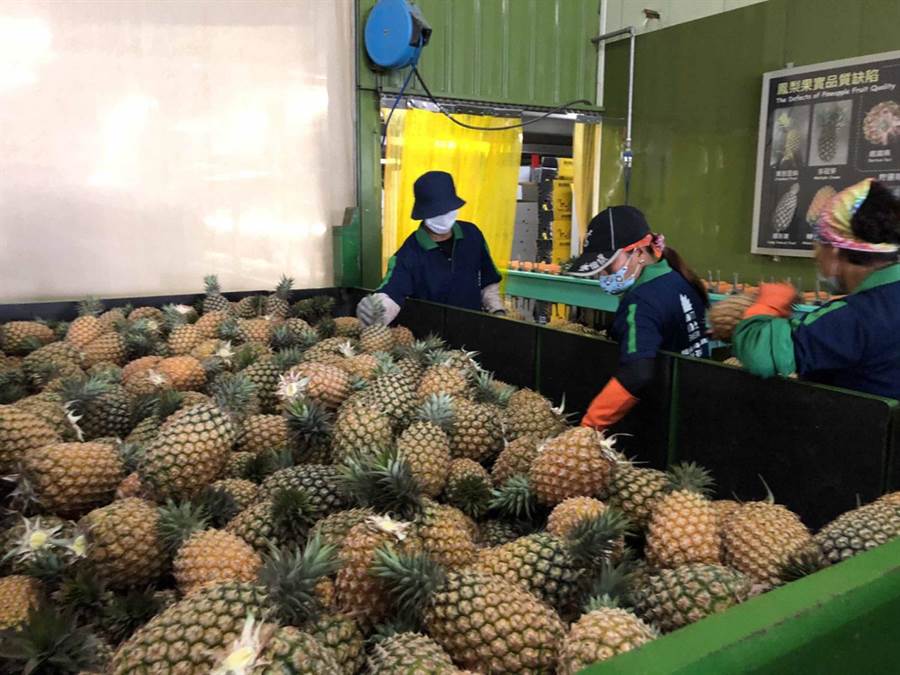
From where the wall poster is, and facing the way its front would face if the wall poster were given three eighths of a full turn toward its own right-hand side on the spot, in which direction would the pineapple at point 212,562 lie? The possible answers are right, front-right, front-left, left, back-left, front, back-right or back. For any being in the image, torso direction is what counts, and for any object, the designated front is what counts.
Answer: back

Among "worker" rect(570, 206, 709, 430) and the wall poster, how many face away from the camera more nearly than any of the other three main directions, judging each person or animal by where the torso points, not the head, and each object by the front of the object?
0

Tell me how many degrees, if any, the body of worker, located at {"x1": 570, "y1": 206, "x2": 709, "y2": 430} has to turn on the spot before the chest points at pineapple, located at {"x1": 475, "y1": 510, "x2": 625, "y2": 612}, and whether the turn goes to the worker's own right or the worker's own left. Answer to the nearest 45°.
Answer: approximately 90° to the worker's own left

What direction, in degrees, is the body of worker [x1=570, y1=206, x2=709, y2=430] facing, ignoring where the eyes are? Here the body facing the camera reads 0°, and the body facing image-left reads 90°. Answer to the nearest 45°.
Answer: approximately 90°

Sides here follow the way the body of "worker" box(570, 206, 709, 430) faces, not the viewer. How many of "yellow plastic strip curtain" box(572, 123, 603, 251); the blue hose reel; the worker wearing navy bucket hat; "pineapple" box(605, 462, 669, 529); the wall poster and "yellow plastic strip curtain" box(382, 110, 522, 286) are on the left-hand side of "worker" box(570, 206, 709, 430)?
1

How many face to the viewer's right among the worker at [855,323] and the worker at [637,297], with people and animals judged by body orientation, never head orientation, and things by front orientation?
0

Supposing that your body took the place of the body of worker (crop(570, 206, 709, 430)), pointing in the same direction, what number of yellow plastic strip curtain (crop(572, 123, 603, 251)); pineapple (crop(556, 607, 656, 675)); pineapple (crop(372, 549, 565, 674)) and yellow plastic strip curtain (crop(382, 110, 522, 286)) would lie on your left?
2

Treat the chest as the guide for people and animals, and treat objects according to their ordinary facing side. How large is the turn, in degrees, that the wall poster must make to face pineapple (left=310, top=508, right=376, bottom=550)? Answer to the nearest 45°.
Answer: approximately 45° to its left

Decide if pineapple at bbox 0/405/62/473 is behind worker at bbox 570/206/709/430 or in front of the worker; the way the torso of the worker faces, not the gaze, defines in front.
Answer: in front

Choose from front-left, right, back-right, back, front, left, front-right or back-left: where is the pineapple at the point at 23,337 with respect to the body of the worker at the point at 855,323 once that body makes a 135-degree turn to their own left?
right

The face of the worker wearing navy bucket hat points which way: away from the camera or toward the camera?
toward the camera

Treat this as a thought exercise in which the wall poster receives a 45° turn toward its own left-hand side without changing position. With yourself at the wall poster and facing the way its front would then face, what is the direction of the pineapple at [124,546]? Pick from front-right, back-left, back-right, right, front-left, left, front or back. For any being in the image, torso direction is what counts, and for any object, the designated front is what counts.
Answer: front

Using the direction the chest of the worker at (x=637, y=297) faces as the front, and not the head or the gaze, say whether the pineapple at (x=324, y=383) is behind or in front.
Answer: in front
